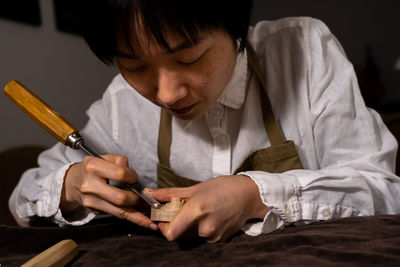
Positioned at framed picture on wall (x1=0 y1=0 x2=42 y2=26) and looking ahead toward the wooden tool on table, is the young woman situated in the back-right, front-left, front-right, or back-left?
front-left

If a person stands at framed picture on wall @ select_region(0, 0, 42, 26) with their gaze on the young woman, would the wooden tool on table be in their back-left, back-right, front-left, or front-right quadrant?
front-right

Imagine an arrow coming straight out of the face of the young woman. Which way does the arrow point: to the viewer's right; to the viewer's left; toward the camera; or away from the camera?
toward the camera

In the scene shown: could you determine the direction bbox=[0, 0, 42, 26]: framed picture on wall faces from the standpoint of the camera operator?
facing the viewer and to the right of the viewer
